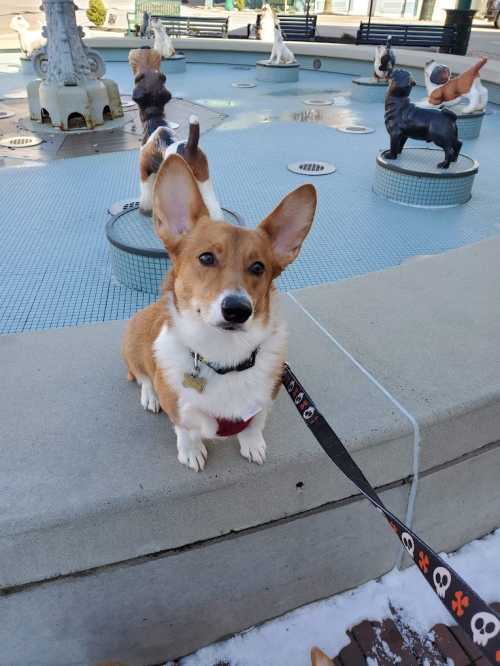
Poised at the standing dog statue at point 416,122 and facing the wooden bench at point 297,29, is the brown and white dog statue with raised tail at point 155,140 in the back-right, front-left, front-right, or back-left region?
back-left

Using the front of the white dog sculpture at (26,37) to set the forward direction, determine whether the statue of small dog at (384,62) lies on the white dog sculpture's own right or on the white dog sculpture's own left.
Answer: on the white dog sculpture's own left

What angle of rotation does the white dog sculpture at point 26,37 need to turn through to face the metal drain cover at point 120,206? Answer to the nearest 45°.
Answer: approximately 45° to its left

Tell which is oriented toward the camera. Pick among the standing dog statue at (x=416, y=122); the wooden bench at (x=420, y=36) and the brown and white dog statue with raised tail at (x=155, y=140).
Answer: the wooden bench

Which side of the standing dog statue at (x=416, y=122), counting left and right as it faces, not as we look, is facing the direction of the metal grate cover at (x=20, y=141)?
front

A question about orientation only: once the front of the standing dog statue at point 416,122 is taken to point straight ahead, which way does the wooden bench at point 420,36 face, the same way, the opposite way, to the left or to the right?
to the left

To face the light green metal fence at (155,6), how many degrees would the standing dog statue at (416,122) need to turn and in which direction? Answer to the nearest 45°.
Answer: approximately 45° to its right

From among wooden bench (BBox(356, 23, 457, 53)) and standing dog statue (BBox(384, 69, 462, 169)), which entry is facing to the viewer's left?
the standing dog statue

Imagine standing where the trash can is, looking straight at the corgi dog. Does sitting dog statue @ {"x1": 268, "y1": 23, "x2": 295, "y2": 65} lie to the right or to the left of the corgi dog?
right

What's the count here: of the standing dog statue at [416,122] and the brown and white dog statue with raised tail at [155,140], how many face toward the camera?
0

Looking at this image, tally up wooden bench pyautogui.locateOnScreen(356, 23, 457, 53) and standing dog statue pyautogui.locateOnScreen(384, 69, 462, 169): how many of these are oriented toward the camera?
1

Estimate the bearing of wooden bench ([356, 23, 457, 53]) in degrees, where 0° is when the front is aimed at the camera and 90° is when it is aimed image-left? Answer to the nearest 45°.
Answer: approximately 0°

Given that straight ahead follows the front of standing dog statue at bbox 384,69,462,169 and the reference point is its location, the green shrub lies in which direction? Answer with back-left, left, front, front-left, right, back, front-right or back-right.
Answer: front-right
